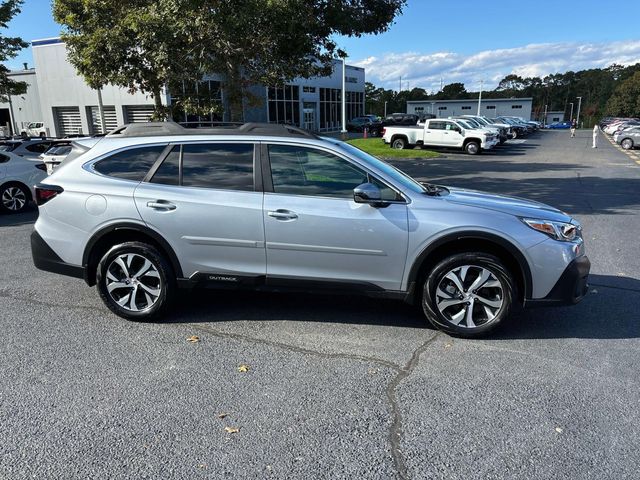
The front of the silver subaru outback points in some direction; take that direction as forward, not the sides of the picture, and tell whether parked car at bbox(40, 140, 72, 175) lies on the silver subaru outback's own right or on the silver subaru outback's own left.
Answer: on the silver subaru outback's own left

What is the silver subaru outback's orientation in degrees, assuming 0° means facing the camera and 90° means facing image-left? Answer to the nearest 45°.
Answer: approximately 270°

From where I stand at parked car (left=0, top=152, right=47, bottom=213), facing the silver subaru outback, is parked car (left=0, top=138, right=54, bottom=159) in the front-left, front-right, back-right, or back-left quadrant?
back-left

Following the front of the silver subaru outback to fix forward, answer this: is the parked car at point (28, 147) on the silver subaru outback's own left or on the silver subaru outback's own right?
on the silver subaru outback's own left

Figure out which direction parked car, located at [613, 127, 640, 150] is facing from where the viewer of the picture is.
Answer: facing to the left of the viewer

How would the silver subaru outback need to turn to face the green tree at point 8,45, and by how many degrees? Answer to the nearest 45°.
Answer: approximately 135° to its left

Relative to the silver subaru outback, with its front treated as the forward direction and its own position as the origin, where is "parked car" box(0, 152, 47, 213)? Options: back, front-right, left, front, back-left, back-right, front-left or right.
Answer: back-left

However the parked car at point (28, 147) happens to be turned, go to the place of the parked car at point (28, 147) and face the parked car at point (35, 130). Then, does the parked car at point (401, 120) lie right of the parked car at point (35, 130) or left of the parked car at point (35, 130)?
right
